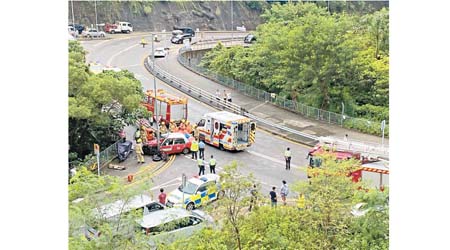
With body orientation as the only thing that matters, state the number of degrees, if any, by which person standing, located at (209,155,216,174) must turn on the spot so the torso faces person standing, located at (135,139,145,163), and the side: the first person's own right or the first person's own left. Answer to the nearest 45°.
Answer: approximately 45° to the first person's own left

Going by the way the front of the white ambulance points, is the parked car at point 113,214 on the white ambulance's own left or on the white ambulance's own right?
on the white ambulance's own left

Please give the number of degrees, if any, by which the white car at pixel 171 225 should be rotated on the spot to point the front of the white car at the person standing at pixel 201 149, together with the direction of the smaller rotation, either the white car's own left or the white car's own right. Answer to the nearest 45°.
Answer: approximately 45° to the white car's own left

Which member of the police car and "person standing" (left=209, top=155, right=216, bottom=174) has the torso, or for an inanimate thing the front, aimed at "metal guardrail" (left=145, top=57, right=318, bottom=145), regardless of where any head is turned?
the person standing

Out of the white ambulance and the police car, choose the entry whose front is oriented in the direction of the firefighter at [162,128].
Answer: the white ambulance

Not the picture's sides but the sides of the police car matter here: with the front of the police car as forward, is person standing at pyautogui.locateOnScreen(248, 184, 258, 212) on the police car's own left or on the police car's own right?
on the police car's own left
